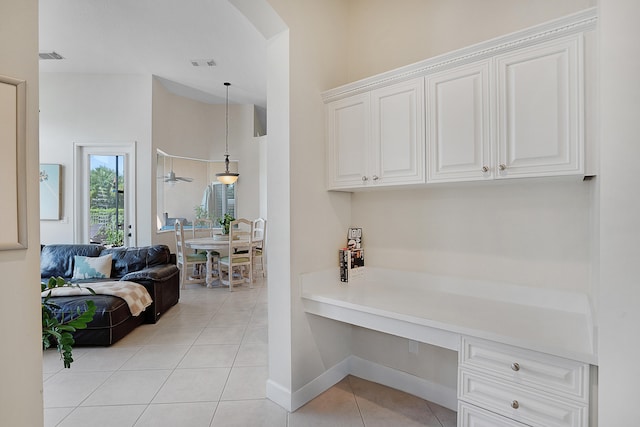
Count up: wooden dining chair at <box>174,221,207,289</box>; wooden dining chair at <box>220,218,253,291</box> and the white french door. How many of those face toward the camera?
1

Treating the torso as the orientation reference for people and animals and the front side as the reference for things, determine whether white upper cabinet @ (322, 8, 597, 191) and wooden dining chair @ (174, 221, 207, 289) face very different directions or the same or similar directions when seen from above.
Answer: very different directions

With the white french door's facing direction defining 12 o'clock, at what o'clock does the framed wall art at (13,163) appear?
The framed wall art is roughly at 12 o'clock from the white french door.

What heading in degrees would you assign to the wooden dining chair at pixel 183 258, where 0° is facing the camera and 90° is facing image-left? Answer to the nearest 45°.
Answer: approximately 270°

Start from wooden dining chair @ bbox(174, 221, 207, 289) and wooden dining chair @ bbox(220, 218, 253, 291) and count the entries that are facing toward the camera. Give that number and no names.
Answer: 0

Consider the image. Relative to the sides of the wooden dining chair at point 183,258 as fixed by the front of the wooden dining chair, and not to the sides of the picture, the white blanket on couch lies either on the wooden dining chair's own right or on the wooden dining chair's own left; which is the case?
on the wooden dining chair's own right

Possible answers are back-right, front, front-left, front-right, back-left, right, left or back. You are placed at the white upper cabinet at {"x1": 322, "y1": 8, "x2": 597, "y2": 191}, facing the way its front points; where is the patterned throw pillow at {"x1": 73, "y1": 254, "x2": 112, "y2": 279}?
front-right

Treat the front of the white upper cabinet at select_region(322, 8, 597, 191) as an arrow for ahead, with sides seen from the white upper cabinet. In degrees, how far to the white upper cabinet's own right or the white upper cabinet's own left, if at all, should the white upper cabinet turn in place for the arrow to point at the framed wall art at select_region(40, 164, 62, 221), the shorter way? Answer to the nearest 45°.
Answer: approximately 45° to the white upper cabinet's own right

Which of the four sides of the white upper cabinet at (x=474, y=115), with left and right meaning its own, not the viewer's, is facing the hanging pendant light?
right

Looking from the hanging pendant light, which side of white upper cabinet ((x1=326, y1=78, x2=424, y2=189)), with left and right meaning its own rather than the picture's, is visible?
right

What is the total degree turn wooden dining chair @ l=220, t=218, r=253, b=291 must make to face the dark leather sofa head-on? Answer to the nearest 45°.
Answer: approximately 90° to its left

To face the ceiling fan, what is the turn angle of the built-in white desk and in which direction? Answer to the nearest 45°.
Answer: approximately 90° to its right

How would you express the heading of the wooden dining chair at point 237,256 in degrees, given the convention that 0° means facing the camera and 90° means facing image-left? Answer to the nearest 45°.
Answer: approximately 135°
